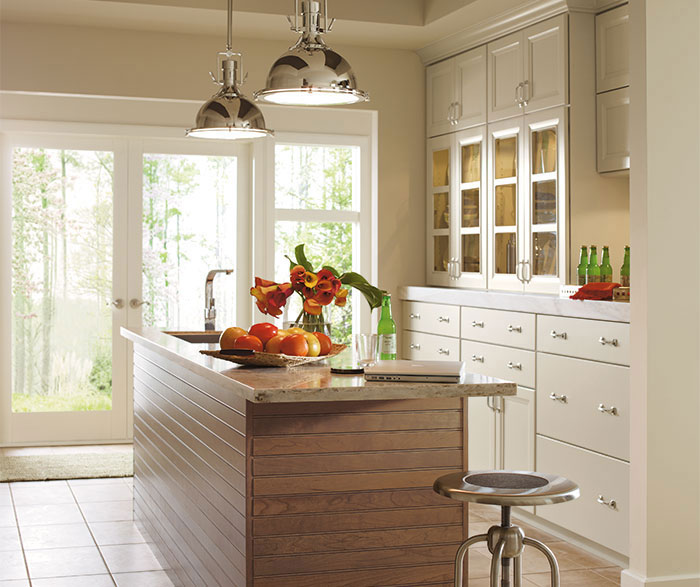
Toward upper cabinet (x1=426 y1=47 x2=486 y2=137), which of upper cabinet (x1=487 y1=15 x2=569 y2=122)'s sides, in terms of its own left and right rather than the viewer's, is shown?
right

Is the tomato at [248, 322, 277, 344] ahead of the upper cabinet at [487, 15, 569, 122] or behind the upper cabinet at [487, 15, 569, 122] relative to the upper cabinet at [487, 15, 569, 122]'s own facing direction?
ahead

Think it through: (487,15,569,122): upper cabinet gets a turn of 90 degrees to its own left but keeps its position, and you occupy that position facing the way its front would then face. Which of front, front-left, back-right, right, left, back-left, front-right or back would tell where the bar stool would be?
front-right

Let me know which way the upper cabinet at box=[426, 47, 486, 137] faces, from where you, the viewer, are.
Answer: facing the viewer and to the left of the viewer

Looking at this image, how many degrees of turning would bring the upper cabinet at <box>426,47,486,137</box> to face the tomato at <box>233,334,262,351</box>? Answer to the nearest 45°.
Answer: approximately 45° to its left

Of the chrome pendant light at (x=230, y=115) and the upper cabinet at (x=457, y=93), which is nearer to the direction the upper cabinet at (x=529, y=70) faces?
the chrome pendant light

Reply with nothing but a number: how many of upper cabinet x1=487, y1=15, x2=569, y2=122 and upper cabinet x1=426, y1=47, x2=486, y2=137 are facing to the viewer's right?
0

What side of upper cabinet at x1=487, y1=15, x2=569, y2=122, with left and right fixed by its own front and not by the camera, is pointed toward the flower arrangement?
front

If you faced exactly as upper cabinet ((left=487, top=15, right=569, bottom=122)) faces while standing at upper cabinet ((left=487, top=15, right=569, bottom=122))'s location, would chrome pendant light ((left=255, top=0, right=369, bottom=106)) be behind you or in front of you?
in front

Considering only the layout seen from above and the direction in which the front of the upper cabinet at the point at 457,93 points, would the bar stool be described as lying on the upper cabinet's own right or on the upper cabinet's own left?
on the upper cabinet's own left

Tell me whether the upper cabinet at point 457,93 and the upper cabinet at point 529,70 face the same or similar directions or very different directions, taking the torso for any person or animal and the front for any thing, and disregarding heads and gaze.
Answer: same or similar directions
